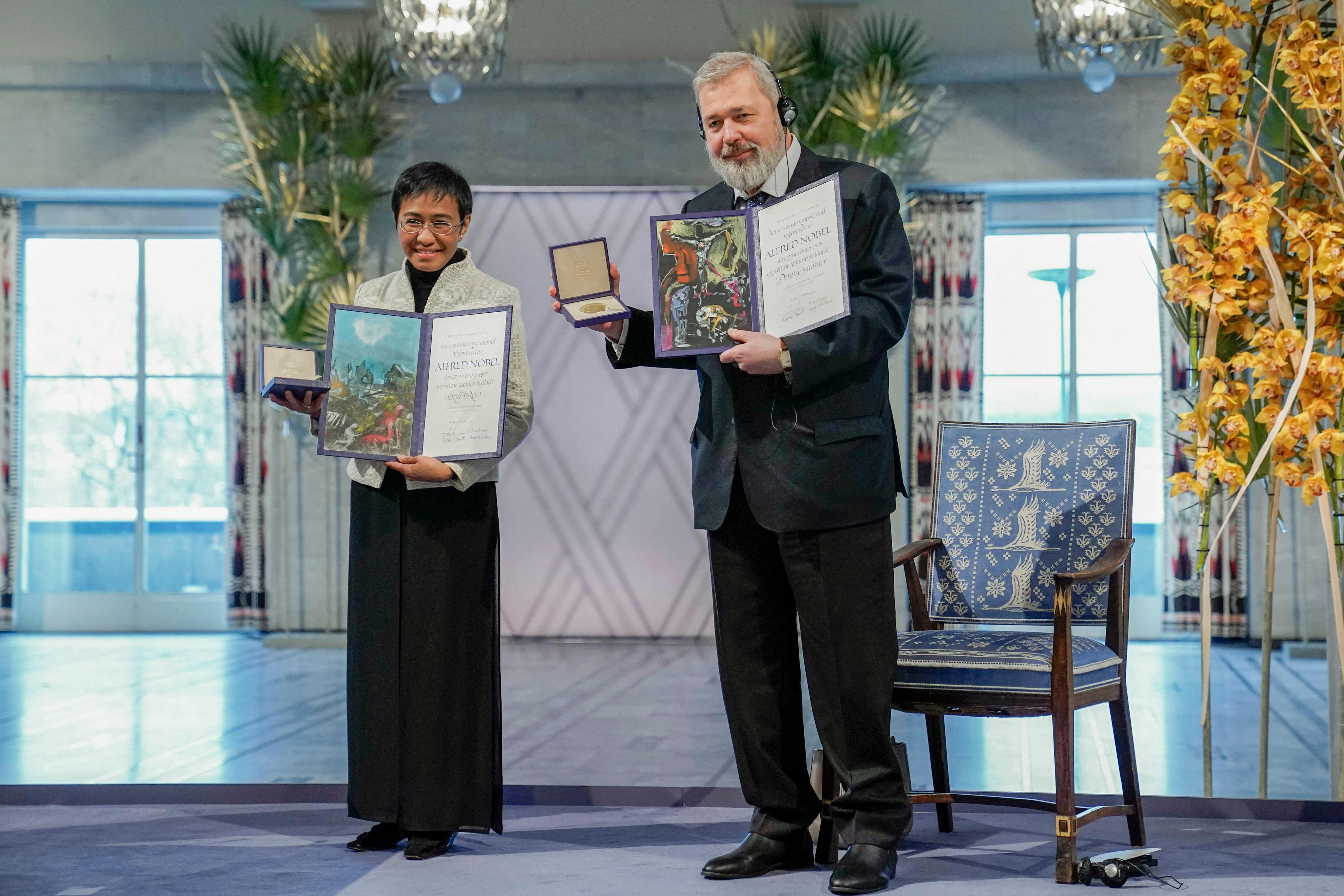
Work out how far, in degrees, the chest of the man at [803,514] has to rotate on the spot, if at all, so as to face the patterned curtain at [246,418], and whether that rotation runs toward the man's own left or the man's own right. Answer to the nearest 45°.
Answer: approximately 90° to the man's own right

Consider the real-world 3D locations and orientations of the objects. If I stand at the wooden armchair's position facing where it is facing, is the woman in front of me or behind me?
in front

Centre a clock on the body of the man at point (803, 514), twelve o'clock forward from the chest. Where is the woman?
The woman is roughly at 2 o'clock from the man.

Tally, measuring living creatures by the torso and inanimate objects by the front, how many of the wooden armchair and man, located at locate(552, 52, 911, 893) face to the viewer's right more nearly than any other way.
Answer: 0

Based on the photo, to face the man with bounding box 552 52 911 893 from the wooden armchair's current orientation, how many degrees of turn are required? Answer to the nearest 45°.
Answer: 0° — it already faces them

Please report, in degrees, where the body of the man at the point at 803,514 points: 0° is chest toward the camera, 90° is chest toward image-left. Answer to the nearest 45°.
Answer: approximately 45°

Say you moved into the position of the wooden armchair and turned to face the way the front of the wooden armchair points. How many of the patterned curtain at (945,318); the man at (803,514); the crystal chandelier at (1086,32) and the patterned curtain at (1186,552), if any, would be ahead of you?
1

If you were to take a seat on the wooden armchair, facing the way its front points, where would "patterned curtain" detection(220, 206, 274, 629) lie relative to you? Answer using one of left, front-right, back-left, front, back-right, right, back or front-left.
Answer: right

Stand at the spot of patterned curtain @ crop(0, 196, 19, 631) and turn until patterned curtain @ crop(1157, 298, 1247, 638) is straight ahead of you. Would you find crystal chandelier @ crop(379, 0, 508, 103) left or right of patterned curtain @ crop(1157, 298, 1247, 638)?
right

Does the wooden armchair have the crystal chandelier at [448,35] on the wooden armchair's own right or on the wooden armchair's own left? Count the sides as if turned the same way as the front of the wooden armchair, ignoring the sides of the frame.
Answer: on the wooden armchair's own right
